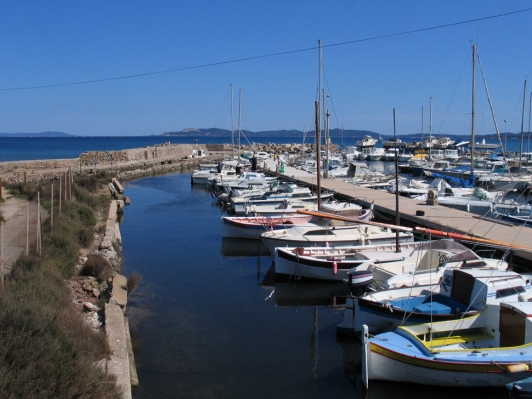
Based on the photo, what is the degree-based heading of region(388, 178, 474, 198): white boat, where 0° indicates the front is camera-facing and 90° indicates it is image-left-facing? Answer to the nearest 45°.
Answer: approximately 270°

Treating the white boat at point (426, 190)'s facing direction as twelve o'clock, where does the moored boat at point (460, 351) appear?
The moored boat is roughly at 3 o'clock from the white boat.

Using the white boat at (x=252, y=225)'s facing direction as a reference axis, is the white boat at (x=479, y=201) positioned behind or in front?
behind

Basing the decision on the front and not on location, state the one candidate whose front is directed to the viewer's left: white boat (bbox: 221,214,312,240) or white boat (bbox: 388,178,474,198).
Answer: white boat (bbox: 221,214,312,240)

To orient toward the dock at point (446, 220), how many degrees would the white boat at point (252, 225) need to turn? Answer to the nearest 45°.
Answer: approximately 180°

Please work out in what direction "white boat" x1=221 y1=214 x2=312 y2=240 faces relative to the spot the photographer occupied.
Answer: facing to the left of the viewer
